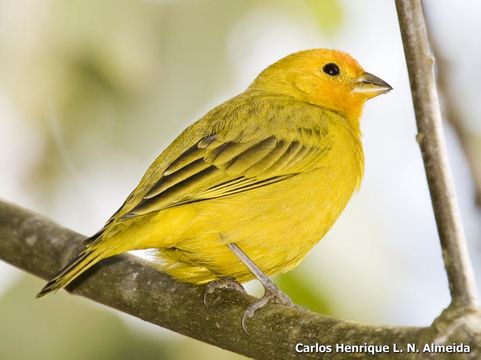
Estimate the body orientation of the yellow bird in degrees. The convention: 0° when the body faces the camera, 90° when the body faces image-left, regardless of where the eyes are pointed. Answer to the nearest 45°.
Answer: approximately 270°
